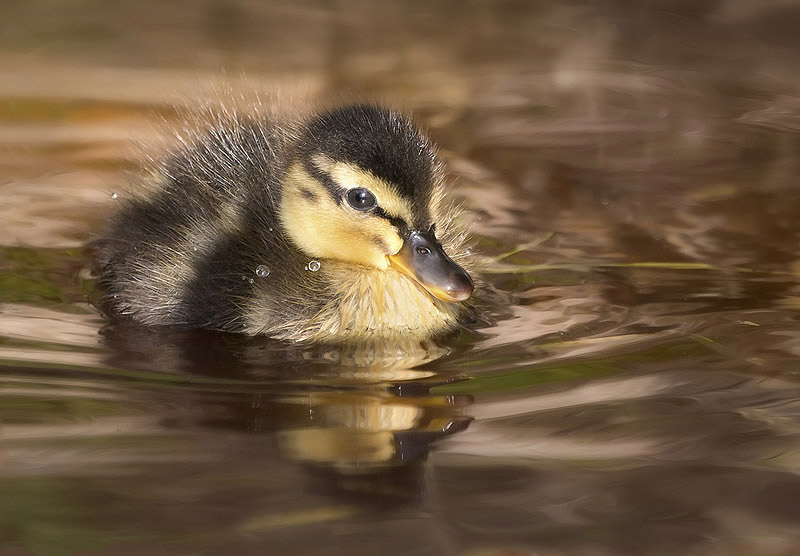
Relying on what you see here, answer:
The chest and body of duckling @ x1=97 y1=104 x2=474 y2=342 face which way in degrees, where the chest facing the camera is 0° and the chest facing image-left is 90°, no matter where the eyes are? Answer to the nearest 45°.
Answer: approximately 315°
